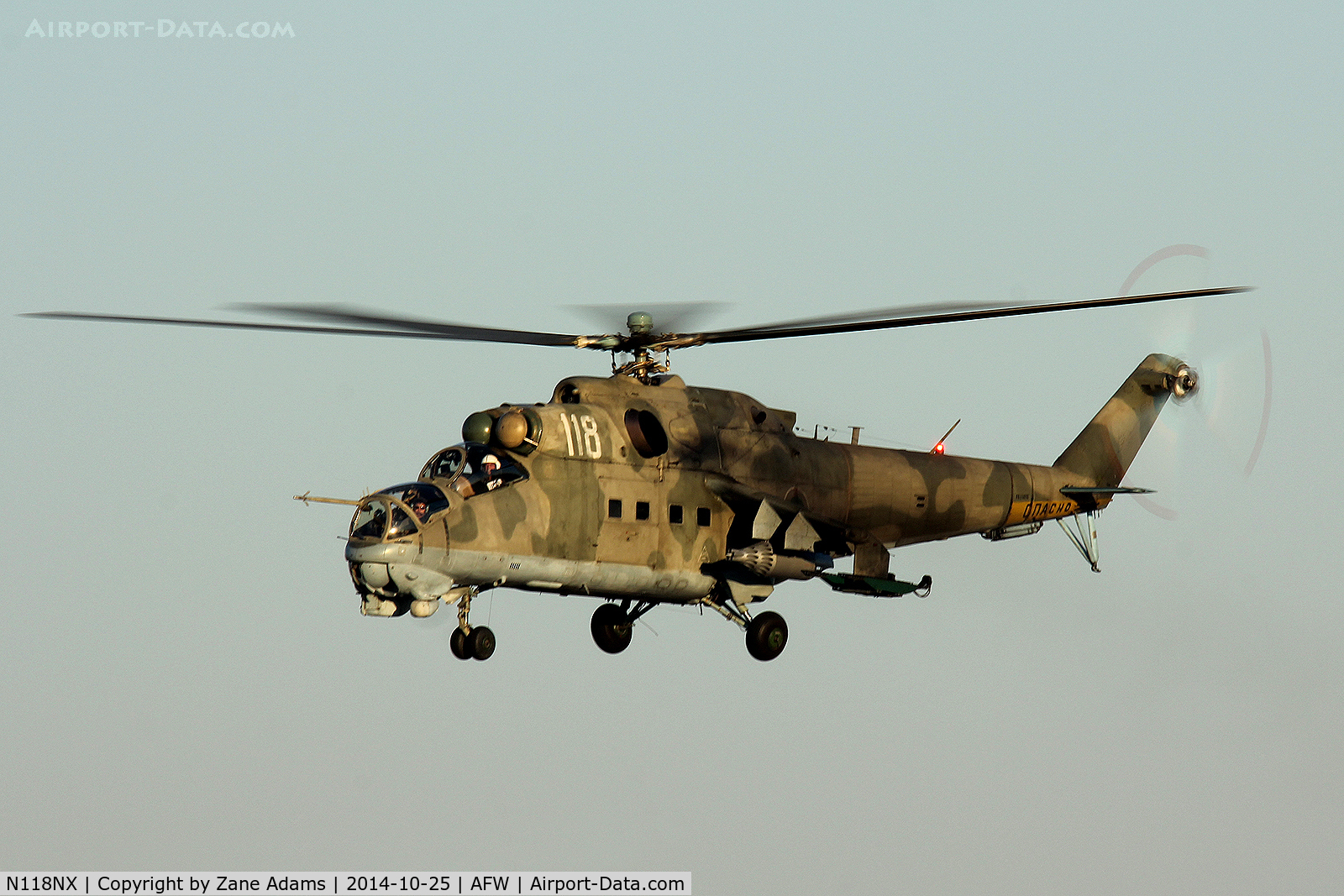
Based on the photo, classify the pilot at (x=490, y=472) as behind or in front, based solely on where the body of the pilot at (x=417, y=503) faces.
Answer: behind

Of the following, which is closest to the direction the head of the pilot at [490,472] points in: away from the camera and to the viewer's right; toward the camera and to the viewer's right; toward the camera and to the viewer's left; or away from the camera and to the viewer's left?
toward the camera and to the viewer's left

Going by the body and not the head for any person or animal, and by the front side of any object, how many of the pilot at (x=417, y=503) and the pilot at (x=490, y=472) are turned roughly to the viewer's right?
0

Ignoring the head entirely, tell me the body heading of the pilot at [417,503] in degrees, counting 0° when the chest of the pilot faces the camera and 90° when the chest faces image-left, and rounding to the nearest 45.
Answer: approximately 45°

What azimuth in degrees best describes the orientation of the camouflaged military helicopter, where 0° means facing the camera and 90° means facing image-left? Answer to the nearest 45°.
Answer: approximately 45°

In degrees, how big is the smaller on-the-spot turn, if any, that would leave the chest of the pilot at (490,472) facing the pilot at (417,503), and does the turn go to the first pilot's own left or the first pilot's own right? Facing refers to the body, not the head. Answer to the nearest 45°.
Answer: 0° — they already face them
